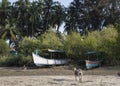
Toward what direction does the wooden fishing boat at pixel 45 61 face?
to the viewer's left
